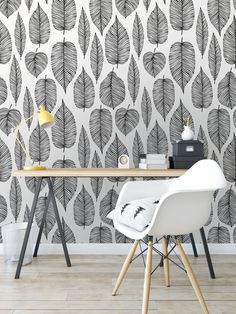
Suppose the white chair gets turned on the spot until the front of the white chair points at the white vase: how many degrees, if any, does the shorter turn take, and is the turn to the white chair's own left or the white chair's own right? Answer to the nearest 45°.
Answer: approximately 135° to the white chair's own right

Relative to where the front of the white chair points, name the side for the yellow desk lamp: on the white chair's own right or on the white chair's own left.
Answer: on the white chair's own right

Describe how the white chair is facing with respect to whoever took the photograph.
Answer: facing the viewer and to the left of the viewer

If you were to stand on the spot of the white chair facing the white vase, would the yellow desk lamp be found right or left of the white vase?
left

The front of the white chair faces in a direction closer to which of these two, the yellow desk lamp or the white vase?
the yellow desk lamp
